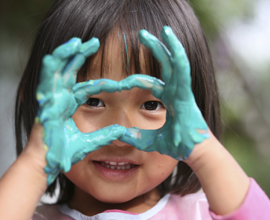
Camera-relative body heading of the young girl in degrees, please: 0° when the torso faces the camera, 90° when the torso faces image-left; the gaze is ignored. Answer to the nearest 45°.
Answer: approximately 0°
